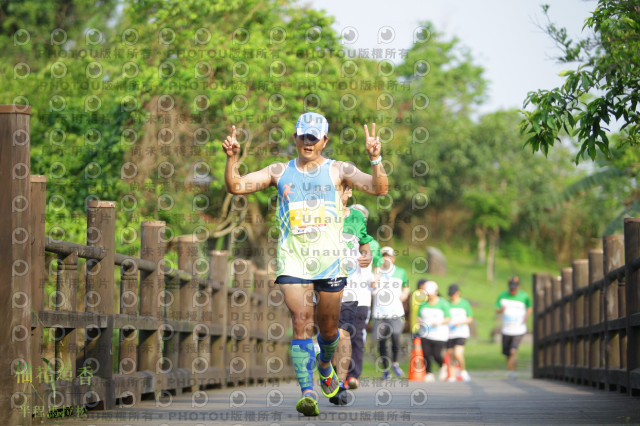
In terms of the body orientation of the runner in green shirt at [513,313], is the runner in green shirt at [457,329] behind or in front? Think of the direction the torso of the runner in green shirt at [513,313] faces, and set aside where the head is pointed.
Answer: in front

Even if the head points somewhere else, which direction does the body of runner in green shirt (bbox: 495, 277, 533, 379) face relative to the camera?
toward the camera
